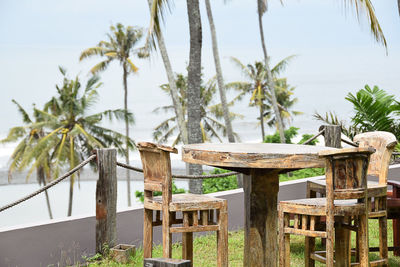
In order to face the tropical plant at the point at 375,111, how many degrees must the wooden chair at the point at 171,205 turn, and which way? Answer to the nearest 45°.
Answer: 0° — it already faces it

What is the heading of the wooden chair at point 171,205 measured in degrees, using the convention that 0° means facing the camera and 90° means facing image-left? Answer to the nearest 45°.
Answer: approximately 225°

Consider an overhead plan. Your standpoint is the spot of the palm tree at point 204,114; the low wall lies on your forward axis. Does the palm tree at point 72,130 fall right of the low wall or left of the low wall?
right

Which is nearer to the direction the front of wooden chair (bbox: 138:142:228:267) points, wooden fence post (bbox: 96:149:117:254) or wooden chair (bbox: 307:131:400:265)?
the wooden chair

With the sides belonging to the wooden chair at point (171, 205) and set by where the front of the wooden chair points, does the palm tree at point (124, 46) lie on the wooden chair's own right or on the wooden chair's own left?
on the wooden chair's own left

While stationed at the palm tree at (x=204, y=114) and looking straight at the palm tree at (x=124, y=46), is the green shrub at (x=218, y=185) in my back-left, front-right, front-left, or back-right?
back-left

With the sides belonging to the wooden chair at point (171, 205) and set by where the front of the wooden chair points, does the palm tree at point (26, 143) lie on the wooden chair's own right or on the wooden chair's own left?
on the wooden chair's own left

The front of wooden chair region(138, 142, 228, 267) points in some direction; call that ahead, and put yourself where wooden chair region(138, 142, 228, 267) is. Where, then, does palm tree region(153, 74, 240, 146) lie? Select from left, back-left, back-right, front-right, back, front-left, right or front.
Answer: front-left

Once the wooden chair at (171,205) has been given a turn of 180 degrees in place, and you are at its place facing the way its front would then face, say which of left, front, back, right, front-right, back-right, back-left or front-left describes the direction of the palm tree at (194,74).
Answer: back-right

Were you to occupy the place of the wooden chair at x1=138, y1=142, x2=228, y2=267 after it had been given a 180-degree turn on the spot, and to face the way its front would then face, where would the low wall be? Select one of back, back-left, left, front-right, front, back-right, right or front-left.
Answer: right
